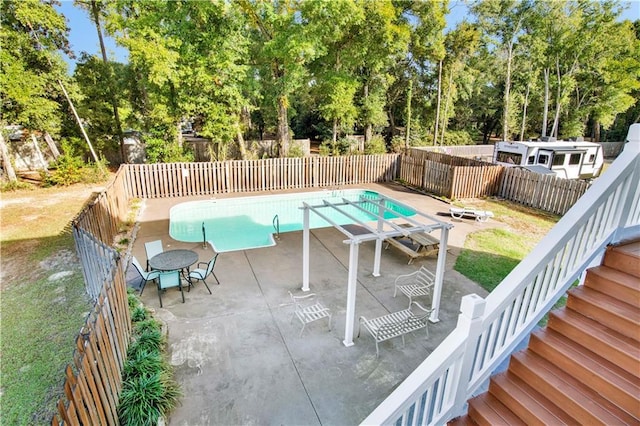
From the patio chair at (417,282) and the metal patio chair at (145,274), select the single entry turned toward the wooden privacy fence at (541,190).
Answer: the metal patio chair

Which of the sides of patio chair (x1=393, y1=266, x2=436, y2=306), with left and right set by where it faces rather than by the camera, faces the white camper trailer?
back

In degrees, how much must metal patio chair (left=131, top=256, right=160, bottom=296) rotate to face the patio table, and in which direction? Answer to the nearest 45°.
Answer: approximately 45° to its right

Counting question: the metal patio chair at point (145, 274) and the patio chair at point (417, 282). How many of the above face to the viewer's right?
1

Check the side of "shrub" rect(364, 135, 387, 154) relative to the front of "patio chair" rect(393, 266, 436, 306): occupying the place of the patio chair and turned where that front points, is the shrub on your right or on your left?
on your right

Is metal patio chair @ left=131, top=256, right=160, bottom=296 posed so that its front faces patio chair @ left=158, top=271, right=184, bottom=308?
no

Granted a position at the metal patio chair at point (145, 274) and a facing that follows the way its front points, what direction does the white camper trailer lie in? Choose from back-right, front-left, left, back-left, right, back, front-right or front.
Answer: front

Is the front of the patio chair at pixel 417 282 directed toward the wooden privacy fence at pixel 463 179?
no

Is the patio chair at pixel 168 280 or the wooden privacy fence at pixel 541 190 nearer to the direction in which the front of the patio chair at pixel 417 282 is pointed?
the patio chair

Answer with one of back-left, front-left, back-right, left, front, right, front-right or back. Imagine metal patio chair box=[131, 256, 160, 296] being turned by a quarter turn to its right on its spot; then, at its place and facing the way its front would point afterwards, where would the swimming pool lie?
back-left

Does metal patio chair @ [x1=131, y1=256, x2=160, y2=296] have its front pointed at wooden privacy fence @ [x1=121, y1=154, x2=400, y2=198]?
no

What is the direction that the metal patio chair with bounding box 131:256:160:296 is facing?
to the viewer's right

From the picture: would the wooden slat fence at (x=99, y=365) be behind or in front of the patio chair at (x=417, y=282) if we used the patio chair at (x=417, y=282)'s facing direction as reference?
in front

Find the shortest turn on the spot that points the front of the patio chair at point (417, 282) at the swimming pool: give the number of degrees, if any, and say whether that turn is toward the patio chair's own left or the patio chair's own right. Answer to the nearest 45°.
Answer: approximately 90° to the patio chair's own right

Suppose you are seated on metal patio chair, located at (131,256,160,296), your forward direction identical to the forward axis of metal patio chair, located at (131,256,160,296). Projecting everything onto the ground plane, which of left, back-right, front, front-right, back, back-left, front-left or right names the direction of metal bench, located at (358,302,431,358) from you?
front-right

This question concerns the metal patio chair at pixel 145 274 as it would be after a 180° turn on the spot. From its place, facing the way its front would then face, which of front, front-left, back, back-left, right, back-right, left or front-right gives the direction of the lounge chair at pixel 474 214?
back

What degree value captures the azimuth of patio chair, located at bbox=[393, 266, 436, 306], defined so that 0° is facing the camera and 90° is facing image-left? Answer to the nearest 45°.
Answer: approximately 45°

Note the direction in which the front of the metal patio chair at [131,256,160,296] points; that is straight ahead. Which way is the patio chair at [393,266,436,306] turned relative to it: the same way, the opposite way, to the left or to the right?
the opposite way

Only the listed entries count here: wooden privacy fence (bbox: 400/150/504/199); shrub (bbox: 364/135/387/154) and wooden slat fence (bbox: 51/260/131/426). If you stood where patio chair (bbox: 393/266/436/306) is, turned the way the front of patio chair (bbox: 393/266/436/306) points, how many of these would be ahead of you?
1

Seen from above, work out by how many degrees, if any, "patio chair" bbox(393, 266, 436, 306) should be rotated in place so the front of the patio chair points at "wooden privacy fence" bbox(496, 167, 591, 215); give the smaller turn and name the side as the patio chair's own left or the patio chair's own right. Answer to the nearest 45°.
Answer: approximately 180°

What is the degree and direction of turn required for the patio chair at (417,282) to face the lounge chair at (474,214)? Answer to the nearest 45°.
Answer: approximately 135° to its right
